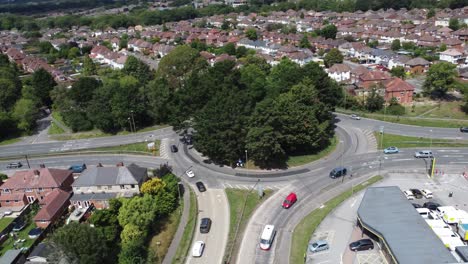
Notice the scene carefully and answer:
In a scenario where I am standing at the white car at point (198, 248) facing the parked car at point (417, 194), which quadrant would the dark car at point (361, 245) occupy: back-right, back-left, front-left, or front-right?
front-right

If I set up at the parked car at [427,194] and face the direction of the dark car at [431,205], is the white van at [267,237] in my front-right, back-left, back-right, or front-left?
front-right

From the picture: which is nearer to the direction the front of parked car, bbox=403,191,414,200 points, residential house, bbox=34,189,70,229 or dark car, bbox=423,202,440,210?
the dark car

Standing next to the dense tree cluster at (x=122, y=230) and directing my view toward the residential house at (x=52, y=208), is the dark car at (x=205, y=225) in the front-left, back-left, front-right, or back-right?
back-right

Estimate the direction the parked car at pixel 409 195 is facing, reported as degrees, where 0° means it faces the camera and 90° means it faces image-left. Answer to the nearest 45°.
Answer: approximately 315°

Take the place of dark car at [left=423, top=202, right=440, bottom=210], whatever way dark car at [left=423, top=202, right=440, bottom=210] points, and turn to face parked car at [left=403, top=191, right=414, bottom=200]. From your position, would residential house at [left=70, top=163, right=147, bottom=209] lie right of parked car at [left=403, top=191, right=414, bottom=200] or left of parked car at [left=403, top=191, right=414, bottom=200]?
left

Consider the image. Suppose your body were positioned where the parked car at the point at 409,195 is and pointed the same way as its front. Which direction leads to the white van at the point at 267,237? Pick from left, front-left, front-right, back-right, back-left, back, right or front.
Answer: right

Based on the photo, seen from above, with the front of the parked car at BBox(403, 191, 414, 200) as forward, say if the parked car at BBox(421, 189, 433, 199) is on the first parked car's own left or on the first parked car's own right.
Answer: on the first parked car's own left

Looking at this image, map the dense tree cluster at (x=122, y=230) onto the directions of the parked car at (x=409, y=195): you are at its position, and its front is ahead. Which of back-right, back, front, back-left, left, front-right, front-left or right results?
right

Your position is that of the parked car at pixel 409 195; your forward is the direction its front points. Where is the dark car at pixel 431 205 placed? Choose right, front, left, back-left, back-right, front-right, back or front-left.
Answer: front

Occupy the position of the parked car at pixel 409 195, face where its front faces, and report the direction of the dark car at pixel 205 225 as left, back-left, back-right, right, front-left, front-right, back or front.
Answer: right

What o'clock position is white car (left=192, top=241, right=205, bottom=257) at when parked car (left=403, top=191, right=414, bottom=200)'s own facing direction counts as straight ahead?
The white car is roughly at 3 o'clock from the parked car.

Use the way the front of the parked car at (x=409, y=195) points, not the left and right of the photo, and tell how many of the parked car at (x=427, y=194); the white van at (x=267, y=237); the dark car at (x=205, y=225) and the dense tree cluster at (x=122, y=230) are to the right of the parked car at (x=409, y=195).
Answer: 3

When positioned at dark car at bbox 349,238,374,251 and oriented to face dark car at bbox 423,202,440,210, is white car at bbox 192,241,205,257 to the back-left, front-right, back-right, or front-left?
back-left

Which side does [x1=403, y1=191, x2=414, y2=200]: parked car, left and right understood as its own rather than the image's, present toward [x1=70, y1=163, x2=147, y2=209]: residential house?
right

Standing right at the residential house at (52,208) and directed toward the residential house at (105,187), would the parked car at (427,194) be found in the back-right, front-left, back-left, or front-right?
front-right
